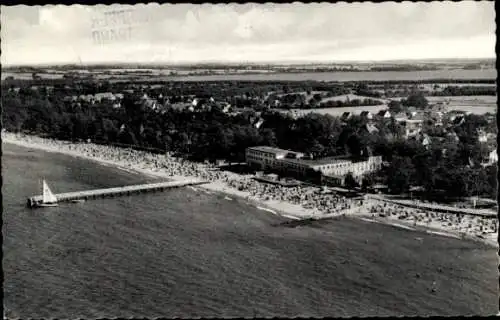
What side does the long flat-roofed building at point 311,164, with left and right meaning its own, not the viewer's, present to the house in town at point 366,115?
back

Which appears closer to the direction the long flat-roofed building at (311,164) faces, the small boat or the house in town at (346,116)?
the small boat

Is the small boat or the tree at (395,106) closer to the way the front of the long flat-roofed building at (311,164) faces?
the small boat

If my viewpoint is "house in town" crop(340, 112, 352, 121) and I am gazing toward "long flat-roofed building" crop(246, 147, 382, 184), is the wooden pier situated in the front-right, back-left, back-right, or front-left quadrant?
front-right

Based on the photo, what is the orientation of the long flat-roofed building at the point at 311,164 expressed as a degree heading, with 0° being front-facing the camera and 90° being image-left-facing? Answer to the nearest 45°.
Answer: approximately 45°

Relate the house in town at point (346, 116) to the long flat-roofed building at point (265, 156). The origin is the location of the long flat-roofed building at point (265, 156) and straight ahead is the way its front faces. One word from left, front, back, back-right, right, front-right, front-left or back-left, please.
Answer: back

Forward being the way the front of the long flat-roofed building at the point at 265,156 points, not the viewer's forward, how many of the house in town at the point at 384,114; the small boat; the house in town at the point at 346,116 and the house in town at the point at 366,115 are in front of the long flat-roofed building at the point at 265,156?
1
